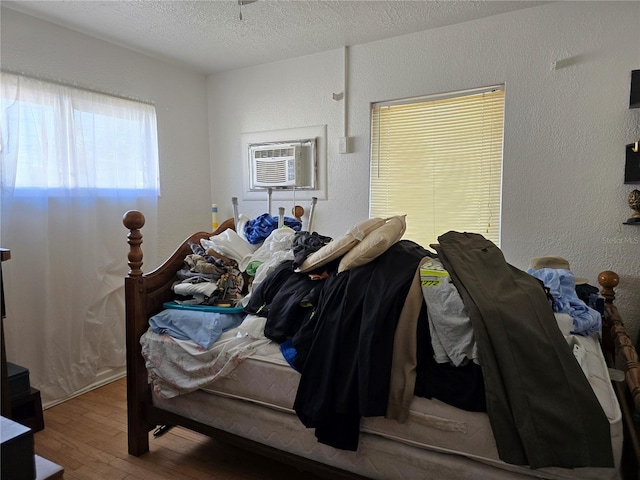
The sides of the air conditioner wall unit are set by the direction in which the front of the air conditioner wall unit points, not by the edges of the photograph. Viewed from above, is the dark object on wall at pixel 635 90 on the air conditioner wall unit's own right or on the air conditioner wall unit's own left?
on the air conditioner wall unit's own left

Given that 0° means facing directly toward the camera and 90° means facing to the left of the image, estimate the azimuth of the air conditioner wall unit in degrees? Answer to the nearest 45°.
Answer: approximately 45°

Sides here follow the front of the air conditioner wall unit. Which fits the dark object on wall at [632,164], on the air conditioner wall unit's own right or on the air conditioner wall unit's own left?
on the air conditioner wall unit's own left

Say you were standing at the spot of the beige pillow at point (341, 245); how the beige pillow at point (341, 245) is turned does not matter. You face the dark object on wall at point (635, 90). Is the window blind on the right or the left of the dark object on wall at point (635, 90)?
left

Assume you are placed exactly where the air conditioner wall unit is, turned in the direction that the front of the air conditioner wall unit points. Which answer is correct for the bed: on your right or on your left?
on your left

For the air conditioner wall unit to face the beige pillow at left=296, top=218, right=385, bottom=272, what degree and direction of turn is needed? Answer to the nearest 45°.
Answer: approximately 45° to its left

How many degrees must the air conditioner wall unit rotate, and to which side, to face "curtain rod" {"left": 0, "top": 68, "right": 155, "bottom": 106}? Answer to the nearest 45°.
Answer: approximately 45° to its right

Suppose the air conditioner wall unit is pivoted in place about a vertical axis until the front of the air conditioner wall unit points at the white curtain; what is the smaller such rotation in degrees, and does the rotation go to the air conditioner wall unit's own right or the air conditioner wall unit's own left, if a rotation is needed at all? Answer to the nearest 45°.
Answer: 0° — it already faces it

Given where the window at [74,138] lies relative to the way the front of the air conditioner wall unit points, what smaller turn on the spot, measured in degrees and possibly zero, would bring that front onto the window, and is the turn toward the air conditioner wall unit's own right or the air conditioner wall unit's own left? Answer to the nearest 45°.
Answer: approximately 45° to the air conditioner wall unit's own right

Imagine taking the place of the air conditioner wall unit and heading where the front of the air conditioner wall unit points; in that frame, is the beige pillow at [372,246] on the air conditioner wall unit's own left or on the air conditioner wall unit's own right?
on the air conditioner wall unit's own left

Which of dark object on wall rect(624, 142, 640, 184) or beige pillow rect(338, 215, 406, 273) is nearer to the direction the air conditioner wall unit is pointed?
the beige pillow
